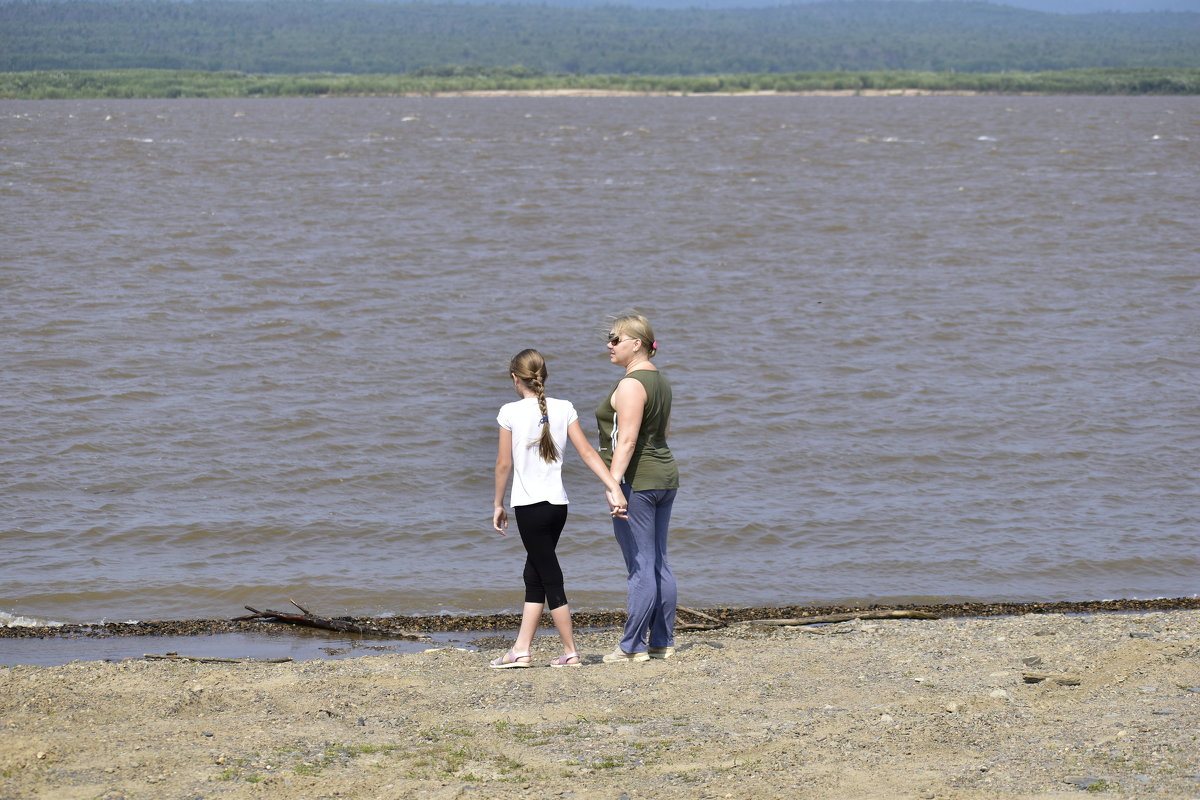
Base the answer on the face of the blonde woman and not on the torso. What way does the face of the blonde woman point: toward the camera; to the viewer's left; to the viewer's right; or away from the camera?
to the viewer's left

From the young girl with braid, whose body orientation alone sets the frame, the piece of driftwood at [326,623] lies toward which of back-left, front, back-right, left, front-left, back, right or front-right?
front

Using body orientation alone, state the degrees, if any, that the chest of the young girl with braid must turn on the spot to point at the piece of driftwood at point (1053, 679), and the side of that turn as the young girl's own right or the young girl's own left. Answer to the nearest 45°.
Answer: approximately 135° to the young girl's own right

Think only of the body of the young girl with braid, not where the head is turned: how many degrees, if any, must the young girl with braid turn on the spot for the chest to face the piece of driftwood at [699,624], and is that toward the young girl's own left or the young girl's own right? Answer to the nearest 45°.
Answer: approximately 90° to the young girl's own right

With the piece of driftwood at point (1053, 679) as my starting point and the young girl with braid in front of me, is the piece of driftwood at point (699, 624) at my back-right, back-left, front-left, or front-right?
front-right

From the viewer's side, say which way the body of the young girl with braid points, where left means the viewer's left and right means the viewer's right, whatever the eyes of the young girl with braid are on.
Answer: facing away from the viewer and to the left of the viewer
